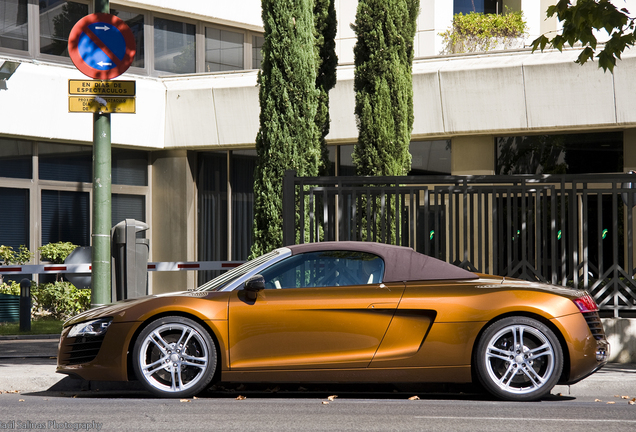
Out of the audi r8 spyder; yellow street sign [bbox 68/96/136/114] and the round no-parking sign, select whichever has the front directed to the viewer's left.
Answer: the audi r8 spyder

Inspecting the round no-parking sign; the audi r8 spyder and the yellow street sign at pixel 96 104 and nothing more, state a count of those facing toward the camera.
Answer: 2

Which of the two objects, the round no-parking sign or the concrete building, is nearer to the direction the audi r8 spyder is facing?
the round no-parking sign

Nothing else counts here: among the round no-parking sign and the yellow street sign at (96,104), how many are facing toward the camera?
2

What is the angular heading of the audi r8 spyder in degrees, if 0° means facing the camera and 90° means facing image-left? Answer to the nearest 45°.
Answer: approximately 90°

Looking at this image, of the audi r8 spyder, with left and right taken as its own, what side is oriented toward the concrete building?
right

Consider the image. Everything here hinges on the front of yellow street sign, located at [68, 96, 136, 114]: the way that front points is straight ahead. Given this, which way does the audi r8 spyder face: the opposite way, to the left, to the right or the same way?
to the right

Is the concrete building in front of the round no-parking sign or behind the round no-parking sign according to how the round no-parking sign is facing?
behind
